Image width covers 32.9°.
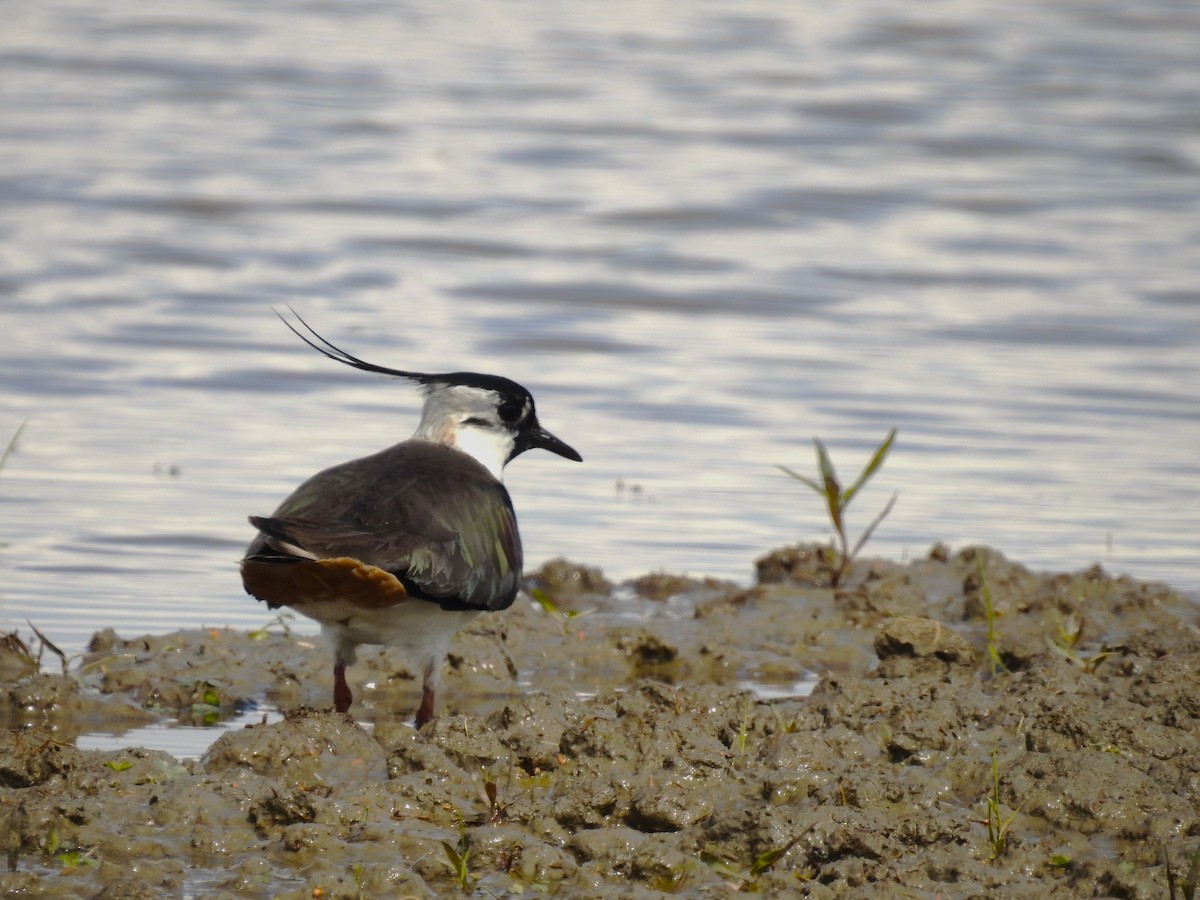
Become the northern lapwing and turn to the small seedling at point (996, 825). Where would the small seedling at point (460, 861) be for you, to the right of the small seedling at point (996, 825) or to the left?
right

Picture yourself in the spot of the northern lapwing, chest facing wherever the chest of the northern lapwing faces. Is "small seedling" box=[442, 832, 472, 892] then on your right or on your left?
on your right

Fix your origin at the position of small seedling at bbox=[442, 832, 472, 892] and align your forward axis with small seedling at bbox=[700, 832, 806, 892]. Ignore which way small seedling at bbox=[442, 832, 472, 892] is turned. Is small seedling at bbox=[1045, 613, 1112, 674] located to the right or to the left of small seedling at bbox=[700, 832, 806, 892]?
left

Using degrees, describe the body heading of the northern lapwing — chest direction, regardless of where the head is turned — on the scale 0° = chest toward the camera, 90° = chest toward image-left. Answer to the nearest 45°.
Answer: approximately 225°

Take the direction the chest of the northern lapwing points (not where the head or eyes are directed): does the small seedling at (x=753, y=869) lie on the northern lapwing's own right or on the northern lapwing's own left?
on the northern lapwing's own right

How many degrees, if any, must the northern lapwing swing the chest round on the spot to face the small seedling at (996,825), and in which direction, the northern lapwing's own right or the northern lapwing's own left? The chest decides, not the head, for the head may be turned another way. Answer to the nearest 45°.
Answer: approximately 90° to the northern lapwing's own right

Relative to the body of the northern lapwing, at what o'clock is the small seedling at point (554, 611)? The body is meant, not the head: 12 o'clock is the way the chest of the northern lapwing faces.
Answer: The small seedling is roughly at 11 o'clock from the northern lapwing.
